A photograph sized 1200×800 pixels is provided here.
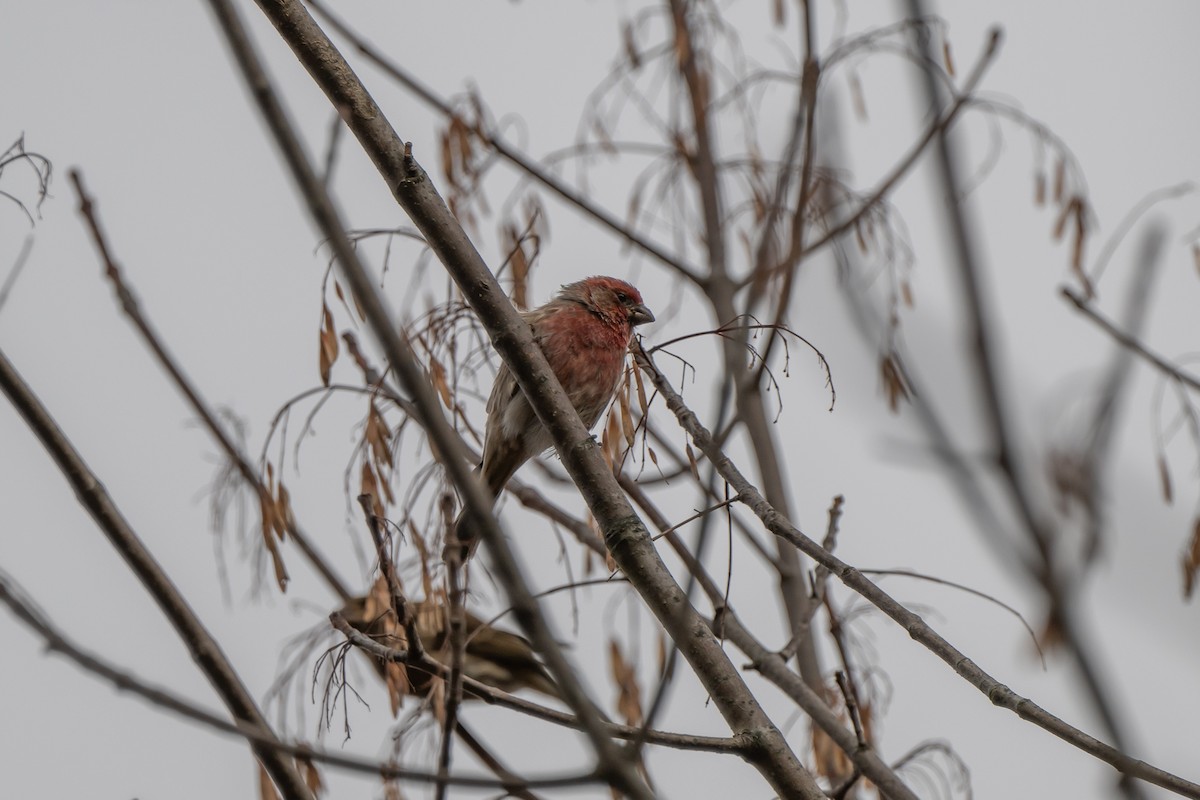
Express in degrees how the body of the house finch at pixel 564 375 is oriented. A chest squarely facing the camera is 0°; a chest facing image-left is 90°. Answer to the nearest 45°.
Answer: approximately 270°

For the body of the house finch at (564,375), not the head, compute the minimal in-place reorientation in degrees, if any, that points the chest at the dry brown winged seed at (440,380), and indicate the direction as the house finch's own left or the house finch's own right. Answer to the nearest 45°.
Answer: approximately 90° to the house finch's own right
